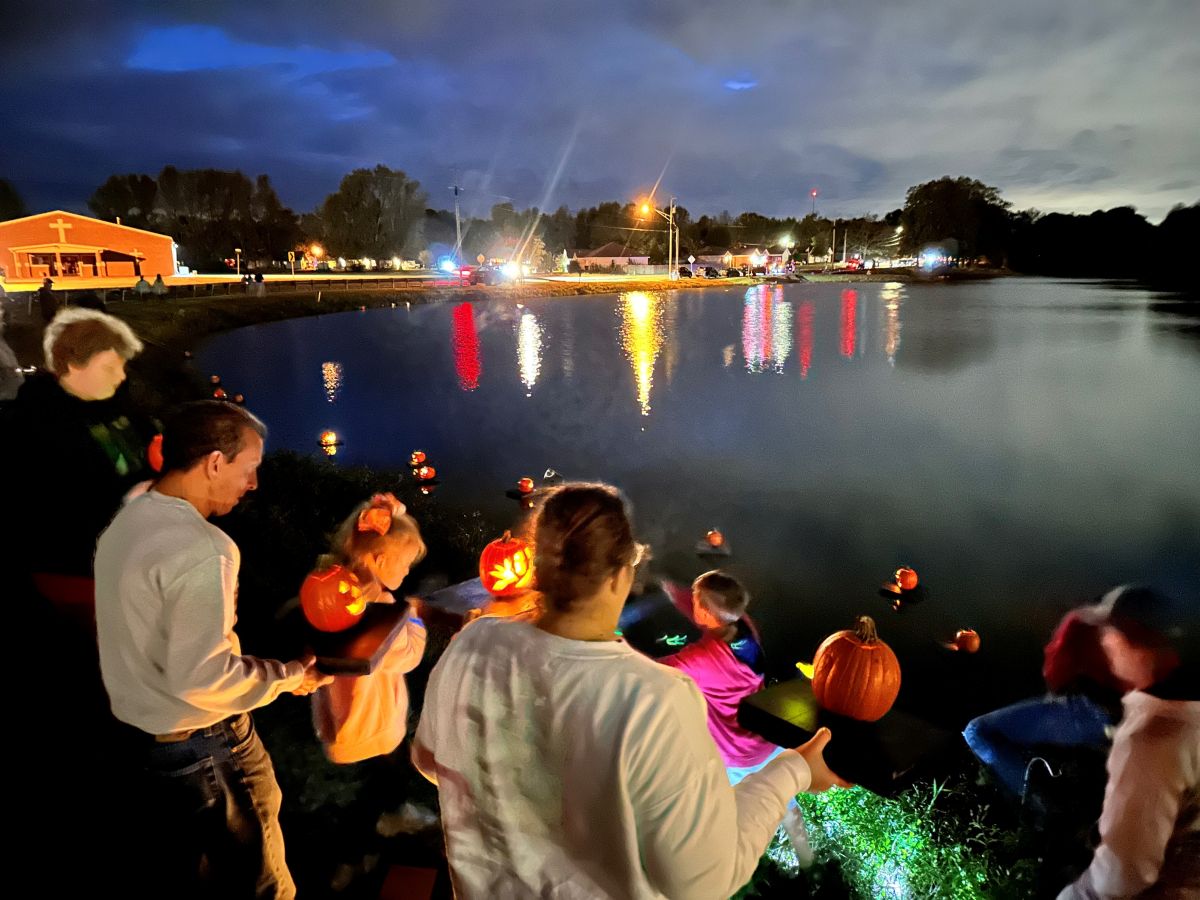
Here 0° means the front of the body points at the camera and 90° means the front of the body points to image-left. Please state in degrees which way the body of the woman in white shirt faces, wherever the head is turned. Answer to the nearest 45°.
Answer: approximately 225°

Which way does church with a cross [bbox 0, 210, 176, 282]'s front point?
toward the camera

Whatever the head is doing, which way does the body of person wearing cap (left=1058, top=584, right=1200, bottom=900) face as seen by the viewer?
to the viewer's left

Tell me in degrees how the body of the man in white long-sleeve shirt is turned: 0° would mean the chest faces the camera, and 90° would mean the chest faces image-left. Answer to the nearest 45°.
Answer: approximately 225°

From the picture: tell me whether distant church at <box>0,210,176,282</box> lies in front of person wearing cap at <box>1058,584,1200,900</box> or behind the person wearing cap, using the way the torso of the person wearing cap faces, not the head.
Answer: in front

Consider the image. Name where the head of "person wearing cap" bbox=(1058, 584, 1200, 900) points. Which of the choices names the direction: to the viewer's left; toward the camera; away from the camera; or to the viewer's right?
to the viewer's left

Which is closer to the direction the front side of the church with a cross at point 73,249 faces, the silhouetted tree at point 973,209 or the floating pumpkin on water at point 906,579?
the floating pumpkin on water

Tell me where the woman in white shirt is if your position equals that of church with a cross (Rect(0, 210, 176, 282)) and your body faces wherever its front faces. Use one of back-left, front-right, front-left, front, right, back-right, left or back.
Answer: front

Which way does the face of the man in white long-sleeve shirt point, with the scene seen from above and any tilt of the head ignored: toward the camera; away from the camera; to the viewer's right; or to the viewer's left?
to the viewer's right

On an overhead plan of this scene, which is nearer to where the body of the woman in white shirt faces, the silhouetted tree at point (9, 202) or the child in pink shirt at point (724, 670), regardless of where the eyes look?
the child in pink shirt

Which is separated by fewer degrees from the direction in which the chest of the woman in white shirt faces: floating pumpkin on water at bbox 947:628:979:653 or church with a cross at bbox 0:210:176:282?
the floating pumpkin on water
